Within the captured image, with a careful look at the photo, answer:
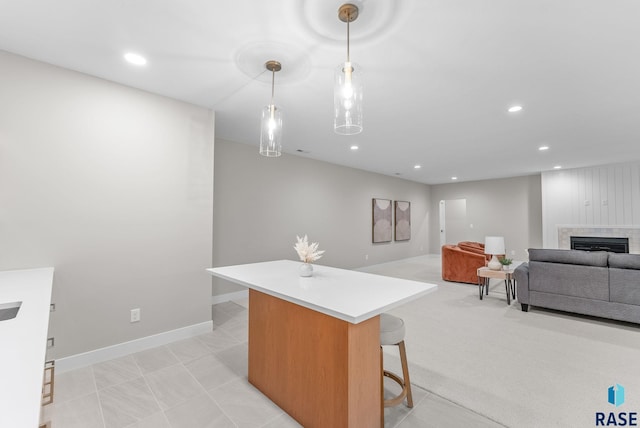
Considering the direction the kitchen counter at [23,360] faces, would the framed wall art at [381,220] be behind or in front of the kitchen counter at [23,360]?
in front

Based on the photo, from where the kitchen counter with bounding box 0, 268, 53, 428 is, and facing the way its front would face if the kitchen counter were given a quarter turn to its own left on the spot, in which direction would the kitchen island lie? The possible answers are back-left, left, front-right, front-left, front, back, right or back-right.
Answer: right

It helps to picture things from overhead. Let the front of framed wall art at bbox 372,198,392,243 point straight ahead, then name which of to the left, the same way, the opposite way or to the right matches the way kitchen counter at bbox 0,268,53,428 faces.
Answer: to the left

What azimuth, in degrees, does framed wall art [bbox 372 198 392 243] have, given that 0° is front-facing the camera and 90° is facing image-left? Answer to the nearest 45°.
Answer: approximately 315°

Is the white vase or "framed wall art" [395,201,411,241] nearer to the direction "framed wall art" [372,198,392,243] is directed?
the white vase

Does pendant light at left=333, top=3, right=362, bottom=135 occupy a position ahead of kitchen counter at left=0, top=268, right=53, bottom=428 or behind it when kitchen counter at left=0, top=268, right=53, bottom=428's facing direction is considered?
ahead

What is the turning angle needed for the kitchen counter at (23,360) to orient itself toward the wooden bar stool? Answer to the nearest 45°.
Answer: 0° — it already faces it

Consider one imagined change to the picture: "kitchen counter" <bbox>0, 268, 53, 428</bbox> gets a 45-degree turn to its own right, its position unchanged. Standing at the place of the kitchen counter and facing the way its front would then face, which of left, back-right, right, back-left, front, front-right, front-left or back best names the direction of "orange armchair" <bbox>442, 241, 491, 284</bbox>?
front-left

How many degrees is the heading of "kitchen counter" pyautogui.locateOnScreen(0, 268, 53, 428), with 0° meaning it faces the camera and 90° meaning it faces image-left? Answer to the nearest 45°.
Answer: approximately 270°

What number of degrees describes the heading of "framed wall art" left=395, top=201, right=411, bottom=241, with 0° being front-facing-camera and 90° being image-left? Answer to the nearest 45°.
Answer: approximately 315°

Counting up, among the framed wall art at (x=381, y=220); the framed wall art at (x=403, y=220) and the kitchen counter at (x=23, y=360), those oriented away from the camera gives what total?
0

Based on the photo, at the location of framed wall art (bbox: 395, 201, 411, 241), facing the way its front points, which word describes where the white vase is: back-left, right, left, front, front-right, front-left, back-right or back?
front-right

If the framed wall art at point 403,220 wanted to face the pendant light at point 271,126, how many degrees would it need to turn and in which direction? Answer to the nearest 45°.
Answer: approximately 45° to its right

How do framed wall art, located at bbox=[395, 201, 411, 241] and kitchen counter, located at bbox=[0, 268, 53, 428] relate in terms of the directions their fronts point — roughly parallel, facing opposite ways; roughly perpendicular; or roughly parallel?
roughly perpendicular

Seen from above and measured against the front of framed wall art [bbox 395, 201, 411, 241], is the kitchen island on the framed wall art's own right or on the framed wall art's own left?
on the framed wall art's own right

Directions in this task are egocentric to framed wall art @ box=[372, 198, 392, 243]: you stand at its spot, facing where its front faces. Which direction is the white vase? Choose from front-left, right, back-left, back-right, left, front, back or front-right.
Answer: front-right
